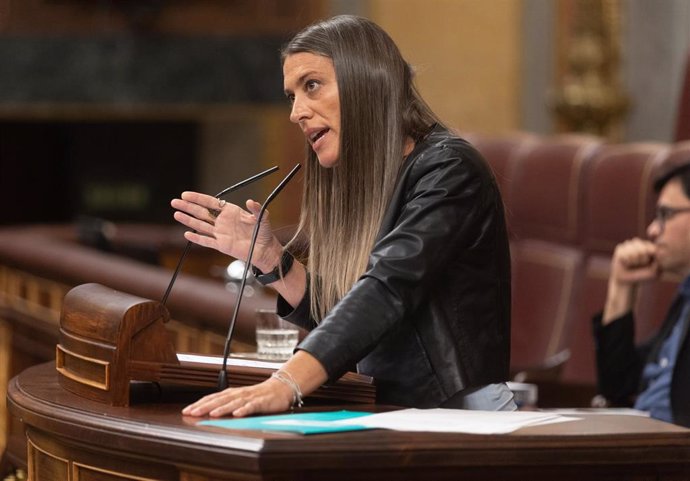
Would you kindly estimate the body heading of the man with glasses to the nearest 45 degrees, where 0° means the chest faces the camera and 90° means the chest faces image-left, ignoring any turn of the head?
approximately 90°

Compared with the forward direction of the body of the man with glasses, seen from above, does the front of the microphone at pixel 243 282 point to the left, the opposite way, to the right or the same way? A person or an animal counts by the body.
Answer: the opposite way

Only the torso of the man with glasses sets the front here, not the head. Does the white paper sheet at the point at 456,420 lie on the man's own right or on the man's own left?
on the man's own left

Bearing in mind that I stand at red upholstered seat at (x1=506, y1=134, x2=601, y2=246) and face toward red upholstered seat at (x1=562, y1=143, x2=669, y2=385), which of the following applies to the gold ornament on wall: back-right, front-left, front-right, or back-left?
back-left

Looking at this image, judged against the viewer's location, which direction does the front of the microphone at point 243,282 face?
facing to the right of the viewer

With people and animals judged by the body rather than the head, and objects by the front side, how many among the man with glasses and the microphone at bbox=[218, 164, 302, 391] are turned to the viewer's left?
1

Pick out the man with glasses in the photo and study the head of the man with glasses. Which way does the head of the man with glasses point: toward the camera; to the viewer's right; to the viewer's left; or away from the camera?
to the viewer's left

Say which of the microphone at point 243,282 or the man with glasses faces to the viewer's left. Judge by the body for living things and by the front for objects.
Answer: the man with glasses
